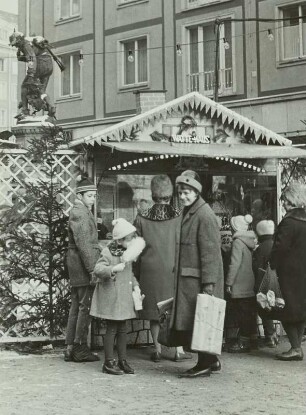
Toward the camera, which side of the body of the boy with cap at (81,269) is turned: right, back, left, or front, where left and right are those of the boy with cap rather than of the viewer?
right

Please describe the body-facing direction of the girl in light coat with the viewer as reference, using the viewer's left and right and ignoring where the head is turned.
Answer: facing the viewer and to the right of the viewer

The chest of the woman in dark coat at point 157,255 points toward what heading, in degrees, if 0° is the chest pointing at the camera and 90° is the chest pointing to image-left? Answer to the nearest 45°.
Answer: approximately 180°

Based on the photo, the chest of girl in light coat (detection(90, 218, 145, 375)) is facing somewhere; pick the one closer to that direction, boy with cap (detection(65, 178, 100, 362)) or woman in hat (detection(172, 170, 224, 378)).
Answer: the woman in hat

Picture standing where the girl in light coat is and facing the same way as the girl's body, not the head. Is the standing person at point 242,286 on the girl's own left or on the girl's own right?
on the girl's own left

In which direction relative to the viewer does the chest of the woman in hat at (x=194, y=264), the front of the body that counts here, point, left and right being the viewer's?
facing the viewer and to the left of the viewer

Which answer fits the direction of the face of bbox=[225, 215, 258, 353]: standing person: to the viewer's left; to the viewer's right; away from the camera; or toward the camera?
away from the camera

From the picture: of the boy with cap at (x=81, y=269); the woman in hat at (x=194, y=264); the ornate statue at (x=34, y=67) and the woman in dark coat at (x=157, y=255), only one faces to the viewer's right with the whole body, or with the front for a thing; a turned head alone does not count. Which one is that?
the boy with cap

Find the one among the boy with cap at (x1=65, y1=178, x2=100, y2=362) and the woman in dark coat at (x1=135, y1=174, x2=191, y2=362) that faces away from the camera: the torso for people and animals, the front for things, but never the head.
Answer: the woman in dark coat
